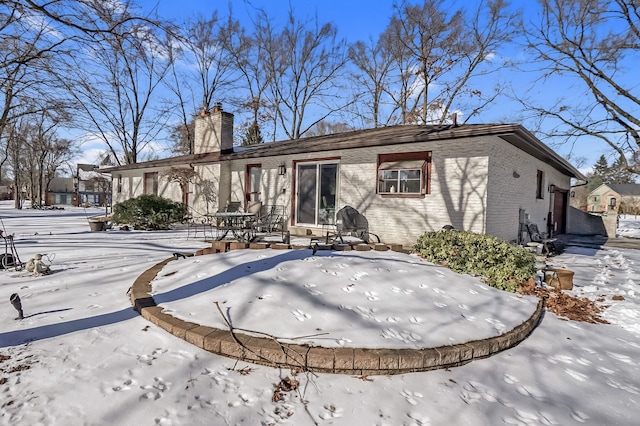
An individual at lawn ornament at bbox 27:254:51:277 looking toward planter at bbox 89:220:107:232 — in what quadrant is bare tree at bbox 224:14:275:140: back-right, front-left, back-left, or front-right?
front-right

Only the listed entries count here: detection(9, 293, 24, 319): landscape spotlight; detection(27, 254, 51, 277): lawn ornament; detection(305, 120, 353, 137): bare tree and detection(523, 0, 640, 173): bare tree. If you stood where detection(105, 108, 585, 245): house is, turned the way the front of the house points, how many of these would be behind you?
2

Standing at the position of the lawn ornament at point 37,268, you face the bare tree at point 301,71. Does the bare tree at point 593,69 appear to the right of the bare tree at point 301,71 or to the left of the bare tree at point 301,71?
right
